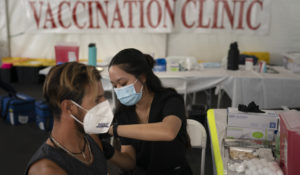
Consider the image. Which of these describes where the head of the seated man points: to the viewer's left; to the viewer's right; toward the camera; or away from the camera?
to the viewer's right

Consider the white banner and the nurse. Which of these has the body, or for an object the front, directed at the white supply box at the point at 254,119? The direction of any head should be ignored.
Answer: the white banner

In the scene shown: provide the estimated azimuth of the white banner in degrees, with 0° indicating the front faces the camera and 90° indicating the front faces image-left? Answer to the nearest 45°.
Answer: approximately 0°

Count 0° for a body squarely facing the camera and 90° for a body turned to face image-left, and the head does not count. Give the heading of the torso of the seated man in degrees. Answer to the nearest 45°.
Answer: approximately 315°

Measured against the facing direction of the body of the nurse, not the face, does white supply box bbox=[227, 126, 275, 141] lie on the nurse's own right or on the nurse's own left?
on the nurse's own left

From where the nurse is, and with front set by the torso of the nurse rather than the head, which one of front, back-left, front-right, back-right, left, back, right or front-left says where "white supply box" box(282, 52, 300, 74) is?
back

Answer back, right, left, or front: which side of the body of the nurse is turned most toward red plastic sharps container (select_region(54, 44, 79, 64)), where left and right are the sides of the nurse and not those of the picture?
right
